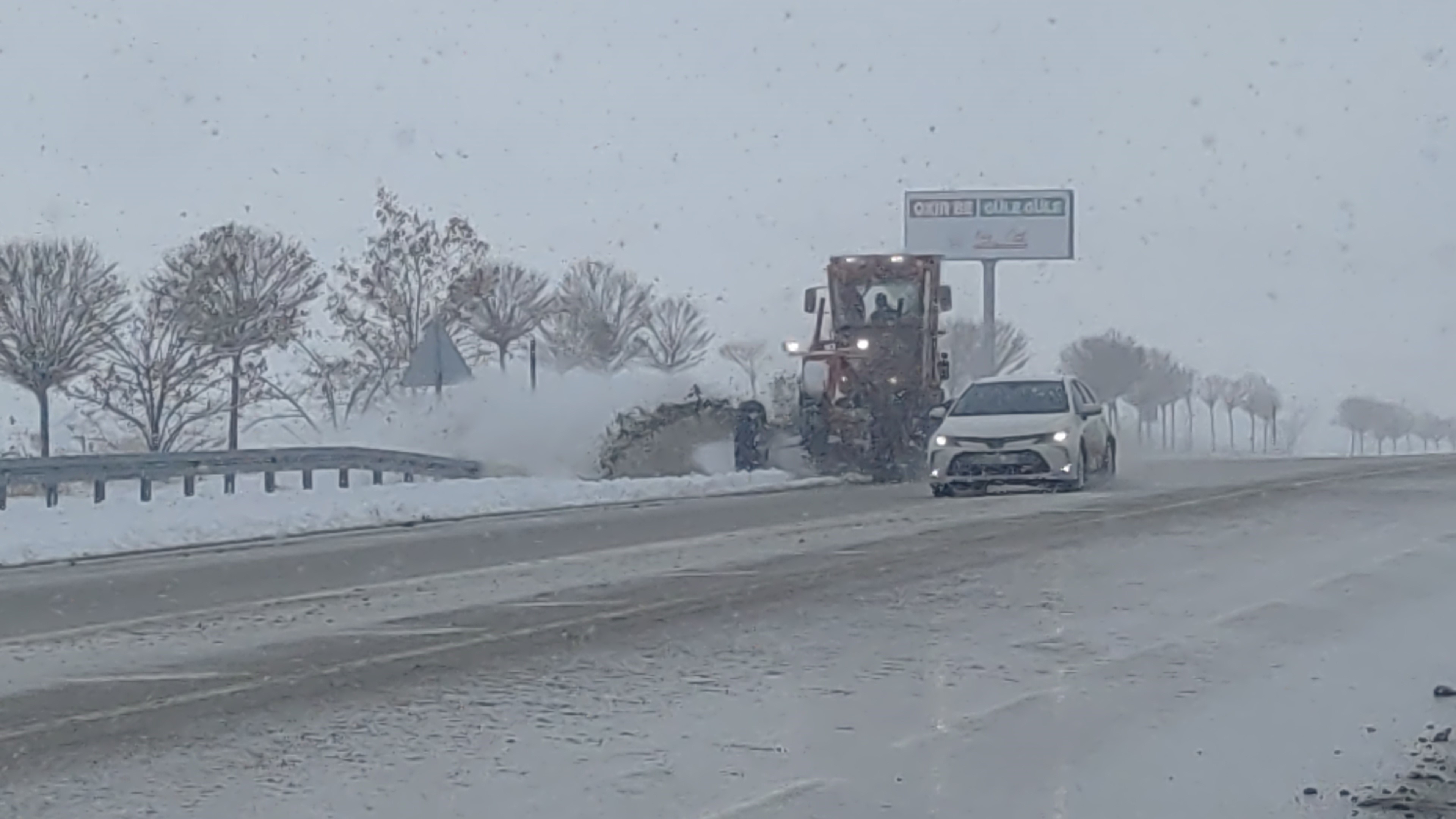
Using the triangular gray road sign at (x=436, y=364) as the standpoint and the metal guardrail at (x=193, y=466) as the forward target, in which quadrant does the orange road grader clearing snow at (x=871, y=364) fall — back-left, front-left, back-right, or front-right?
back-left

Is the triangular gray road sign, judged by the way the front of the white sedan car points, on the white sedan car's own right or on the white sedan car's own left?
on the white sedan car's own right

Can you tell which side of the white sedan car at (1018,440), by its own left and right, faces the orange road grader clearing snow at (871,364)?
right

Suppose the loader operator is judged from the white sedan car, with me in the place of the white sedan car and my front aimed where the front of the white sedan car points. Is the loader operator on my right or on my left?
on my right

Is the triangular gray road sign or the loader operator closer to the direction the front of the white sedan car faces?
the triangular gray road sign

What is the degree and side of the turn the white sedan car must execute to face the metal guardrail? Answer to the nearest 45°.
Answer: approximately 45° to its right

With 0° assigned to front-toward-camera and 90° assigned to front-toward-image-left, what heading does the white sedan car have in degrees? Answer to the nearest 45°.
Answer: approximately 45°

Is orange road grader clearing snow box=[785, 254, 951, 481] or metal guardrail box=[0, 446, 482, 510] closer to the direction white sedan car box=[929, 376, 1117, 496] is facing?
the metal guardrail
